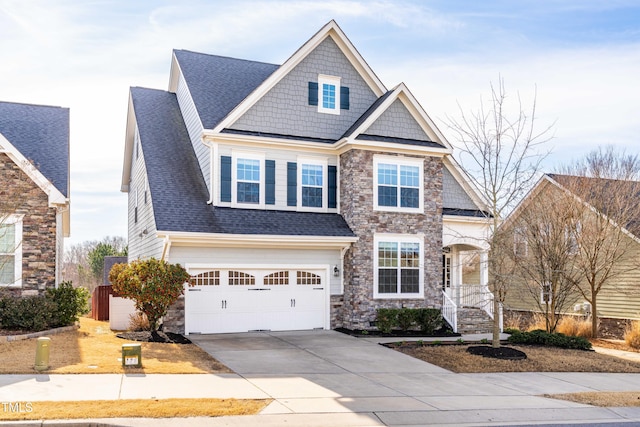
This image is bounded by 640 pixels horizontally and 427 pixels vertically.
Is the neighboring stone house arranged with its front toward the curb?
yes

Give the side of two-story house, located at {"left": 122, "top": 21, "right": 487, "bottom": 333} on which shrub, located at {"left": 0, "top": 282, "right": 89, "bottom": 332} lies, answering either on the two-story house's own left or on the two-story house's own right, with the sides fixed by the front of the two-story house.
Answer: on the two-story house's own right

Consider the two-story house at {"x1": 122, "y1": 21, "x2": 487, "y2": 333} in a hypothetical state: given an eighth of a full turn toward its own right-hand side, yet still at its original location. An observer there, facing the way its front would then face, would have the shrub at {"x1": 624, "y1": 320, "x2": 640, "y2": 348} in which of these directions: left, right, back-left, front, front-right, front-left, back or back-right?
left

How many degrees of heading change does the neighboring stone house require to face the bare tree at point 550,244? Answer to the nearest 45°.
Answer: approximately 90° to its left

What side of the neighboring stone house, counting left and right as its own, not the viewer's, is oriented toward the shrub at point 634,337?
left

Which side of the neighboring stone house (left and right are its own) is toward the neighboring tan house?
left

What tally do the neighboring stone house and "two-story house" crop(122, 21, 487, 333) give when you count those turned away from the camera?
0

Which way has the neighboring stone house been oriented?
toward the camera

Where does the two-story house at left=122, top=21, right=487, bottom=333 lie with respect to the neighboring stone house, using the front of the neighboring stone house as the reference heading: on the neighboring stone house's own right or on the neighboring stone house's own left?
on the neighboring stone house's own left
